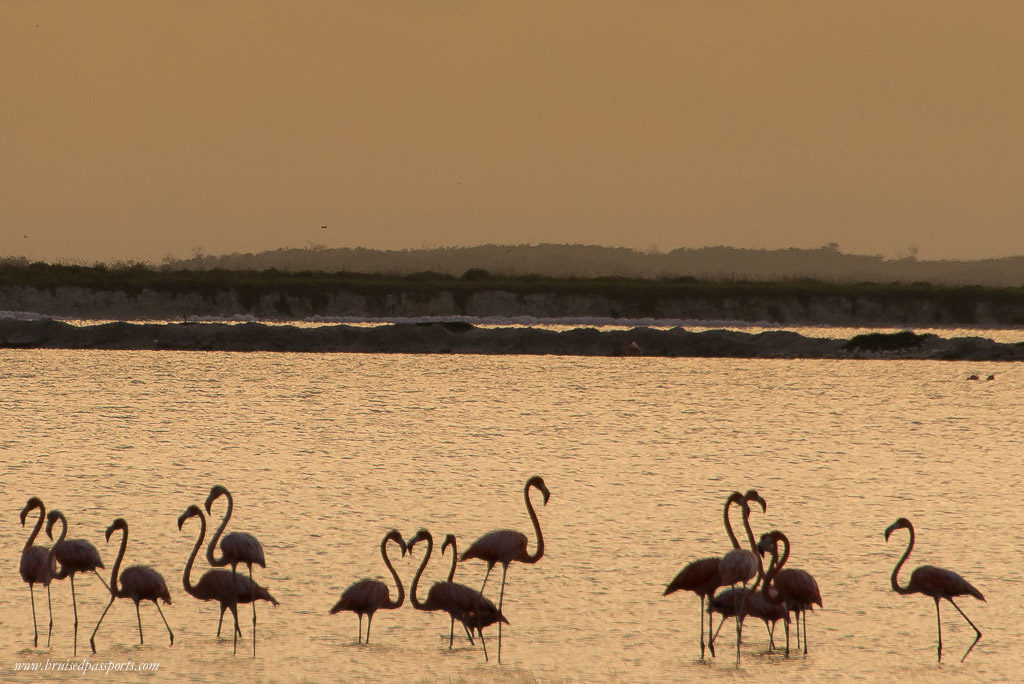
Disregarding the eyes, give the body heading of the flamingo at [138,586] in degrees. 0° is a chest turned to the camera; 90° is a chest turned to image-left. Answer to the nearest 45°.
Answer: approximately 90°

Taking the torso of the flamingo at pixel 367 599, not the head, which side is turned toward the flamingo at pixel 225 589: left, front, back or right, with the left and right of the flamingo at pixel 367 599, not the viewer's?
back

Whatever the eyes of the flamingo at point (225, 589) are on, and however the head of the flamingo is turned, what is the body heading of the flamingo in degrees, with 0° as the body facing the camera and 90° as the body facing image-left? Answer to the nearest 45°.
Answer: approximately 90°

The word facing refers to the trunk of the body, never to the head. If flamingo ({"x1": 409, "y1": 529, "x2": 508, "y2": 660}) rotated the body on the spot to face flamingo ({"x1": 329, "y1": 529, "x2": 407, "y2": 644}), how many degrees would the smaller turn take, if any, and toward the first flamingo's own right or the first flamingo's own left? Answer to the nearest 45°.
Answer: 0° — it already faces it

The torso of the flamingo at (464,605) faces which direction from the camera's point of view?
to the viewer's left

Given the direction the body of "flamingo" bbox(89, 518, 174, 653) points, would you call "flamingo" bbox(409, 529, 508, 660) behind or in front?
behind

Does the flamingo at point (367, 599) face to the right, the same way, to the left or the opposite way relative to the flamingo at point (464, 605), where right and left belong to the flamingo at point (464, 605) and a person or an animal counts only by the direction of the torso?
the opposite way

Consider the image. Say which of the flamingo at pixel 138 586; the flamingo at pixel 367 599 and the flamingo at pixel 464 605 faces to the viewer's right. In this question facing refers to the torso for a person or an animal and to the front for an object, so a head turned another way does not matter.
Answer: the flamingo at pixel 367 599

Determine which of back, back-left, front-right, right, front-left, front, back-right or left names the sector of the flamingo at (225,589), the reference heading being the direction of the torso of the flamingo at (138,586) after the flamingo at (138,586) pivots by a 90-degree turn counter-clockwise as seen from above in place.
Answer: left

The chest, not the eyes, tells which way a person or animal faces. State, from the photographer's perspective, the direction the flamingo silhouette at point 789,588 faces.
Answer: facing to the left of the viewer

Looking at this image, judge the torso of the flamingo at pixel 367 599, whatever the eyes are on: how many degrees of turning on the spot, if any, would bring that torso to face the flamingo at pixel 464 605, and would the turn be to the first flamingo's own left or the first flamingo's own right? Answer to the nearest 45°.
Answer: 0° — it already faces it

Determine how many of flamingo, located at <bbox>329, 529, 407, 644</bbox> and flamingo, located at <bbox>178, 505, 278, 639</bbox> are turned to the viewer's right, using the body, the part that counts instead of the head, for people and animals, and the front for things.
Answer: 1

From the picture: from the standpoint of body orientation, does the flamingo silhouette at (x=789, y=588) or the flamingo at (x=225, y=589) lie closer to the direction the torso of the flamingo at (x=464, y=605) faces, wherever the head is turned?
the flamingo

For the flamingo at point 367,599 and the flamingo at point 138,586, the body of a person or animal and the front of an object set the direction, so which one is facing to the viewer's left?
the flamingo at point 138,586

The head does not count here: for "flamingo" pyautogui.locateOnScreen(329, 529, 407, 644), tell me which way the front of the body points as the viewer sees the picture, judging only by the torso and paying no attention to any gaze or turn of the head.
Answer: to the viewer's right

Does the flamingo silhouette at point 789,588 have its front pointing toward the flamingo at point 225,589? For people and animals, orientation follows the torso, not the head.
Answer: yes

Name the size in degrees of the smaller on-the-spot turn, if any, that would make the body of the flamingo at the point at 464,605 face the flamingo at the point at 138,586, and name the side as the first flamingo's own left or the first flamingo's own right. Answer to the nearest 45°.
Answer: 0° — it already faces it
